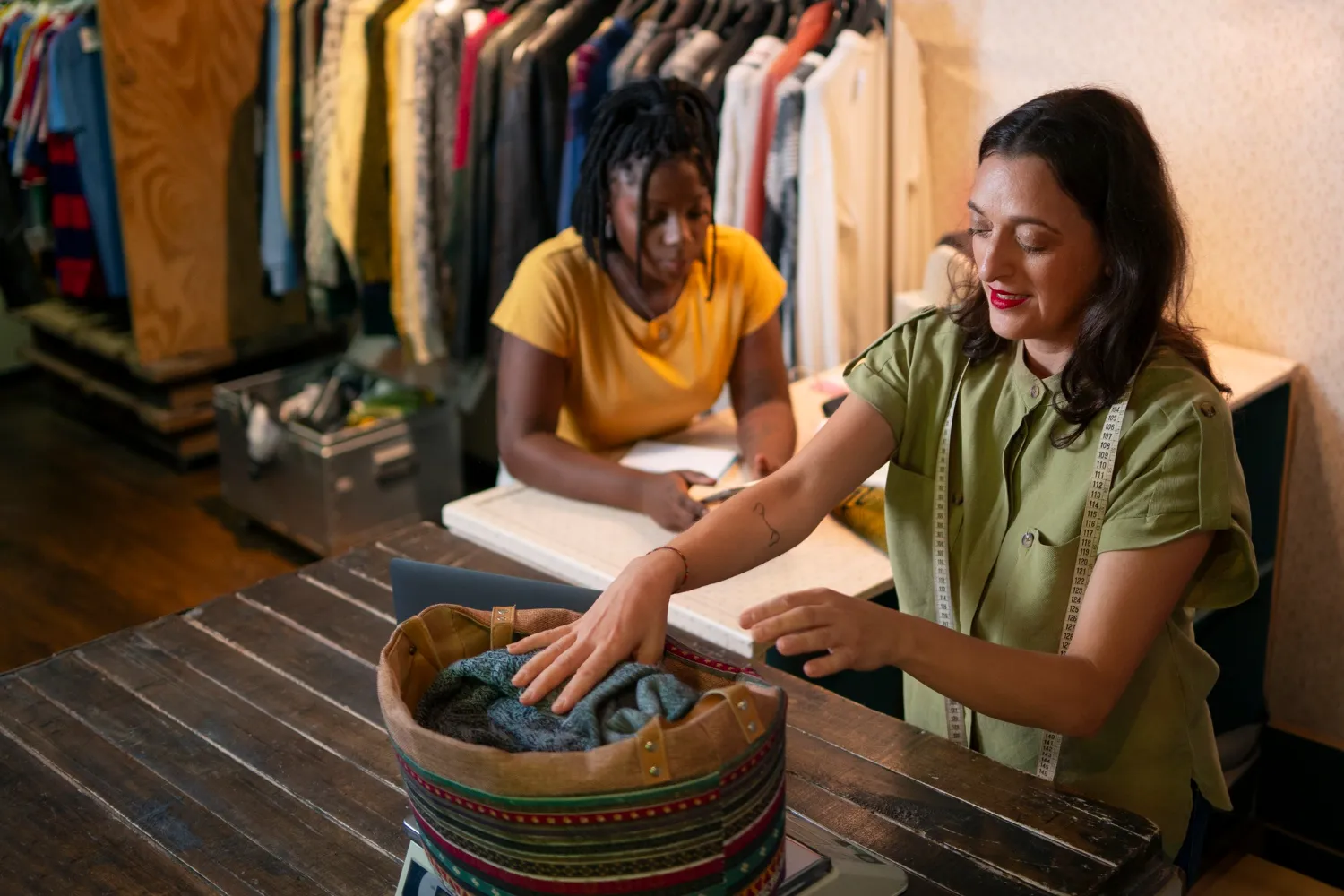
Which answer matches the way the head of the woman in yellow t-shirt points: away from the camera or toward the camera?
toward the camera

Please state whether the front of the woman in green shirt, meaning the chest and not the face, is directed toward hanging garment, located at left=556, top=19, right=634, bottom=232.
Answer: no

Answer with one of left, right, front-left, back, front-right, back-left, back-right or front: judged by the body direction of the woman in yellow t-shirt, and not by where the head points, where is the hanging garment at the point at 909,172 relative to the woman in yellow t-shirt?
left

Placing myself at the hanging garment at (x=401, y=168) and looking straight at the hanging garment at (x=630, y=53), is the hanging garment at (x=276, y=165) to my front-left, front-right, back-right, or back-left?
back-left

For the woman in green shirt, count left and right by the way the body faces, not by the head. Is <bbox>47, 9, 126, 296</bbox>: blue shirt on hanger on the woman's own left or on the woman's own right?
on the woman's own right

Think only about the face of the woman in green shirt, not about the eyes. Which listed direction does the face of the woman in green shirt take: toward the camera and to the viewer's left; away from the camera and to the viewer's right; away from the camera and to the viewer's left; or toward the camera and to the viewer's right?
toward the camera and to the viewer's left

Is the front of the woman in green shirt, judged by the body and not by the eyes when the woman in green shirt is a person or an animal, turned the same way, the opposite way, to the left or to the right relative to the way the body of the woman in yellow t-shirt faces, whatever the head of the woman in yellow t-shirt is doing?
to the right

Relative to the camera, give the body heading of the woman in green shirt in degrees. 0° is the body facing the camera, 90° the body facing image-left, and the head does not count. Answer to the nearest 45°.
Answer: approximately 45°

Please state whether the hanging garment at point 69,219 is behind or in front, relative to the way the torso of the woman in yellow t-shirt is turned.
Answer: behind
